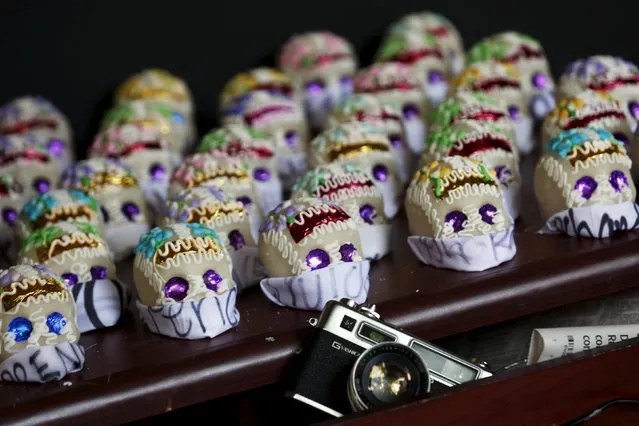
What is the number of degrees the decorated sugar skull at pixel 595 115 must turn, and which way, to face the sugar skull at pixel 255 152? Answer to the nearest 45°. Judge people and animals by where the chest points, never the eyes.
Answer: approximately 135° to its right

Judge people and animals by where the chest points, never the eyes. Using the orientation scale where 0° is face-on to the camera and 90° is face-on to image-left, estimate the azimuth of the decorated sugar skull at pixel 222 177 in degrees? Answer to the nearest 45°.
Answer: approximately 315°

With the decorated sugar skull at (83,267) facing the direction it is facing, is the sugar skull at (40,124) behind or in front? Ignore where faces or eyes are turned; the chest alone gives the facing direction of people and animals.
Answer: behind

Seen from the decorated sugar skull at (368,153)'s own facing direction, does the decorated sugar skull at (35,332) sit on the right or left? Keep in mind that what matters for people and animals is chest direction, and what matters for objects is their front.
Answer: on its right

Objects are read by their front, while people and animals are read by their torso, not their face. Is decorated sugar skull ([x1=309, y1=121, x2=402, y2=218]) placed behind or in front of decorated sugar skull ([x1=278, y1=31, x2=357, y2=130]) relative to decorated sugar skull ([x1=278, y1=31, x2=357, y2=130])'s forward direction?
in front

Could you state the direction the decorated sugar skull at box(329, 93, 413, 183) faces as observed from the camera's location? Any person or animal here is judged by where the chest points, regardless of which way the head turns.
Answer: facing the viewer and to the right of the viewer

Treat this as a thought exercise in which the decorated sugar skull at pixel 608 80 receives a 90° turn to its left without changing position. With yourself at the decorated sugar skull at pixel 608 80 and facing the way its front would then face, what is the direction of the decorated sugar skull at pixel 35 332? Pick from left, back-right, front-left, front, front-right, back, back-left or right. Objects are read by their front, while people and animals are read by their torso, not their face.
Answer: back

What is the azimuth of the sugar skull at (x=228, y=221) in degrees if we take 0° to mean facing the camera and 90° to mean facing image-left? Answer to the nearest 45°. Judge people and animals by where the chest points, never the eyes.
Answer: approximately 315°
